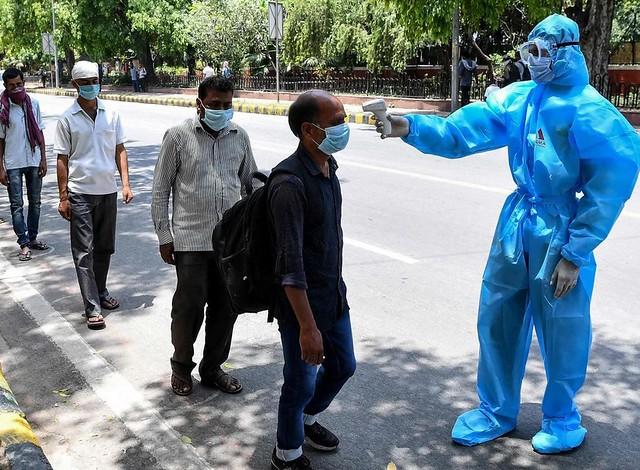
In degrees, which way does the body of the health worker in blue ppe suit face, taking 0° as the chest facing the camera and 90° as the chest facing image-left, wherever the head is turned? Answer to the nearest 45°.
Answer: approximately 45°

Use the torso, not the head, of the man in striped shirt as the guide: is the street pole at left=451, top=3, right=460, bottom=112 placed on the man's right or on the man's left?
on the man's left

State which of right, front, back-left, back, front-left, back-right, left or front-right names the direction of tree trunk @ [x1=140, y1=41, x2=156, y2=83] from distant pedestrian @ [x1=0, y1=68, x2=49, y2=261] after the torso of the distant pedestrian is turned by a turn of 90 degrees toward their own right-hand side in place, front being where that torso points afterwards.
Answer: right

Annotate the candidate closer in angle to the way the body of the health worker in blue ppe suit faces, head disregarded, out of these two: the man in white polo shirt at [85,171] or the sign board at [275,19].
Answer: the man in white polo shirt

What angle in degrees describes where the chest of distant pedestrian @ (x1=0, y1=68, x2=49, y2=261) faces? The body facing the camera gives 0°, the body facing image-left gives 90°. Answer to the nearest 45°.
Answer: approximately 0°

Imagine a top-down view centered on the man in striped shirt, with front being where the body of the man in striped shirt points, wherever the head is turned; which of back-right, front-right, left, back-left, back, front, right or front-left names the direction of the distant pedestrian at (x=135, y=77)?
back-left

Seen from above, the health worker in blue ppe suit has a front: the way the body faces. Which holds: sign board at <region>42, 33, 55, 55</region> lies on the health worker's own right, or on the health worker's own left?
on the health worker's own right

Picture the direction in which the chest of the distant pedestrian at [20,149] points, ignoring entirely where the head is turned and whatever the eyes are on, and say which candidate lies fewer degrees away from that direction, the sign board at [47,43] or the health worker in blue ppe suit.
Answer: the health worker in blue ppe suit

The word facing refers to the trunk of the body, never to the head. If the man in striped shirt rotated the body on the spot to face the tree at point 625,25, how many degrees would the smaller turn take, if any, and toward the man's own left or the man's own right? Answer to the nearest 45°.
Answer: approximately 90° to the man's own left

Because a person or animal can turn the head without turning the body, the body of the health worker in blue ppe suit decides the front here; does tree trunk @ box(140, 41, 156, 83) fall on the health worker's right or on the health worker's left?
on the health worker's right
